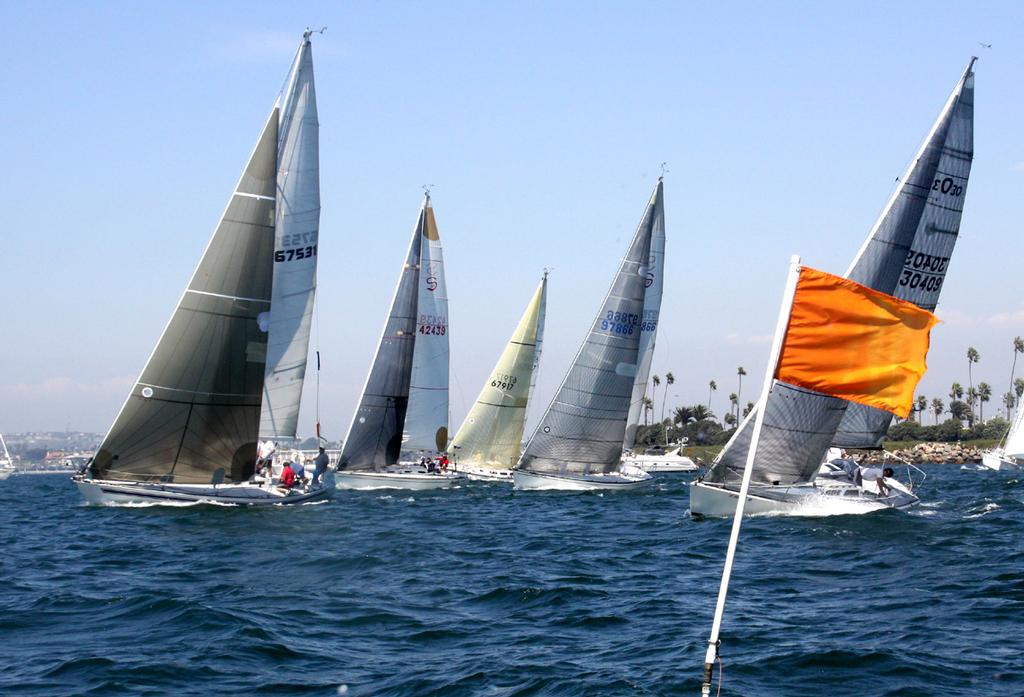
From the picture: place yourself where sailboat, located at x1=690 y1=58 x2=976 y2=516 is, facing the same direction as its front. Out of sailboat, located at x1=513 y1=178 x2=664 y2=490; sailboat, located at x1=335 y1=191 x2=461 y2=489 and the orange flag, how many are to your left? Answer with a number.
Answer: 1

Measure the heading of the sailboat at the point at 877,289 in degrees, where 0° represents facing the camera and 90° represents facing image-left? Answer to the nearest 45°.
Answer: approximately 90°

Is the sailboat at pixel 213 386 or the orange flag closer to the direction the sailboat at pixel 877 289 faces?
the sailboat

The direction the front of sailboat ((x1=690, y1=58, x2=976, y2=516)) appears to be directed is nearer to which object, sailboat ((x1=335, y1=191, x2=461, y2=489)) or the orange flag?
the sailboat

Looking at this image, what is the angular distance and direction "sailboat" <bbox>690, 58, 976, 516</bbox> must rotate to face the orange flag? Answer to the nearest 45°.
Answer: approximately 90° to its left

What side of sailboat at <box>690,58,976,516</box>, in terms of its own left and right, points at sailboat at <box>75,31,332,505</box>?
front

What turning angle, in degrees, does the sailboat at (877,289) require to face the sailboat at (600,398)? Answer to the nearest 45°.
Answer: approximately 45° to its right

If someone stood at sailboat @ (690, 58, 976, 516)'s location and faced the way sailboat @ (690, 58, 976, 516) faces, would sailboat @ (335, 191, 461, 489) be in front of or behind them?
in front
